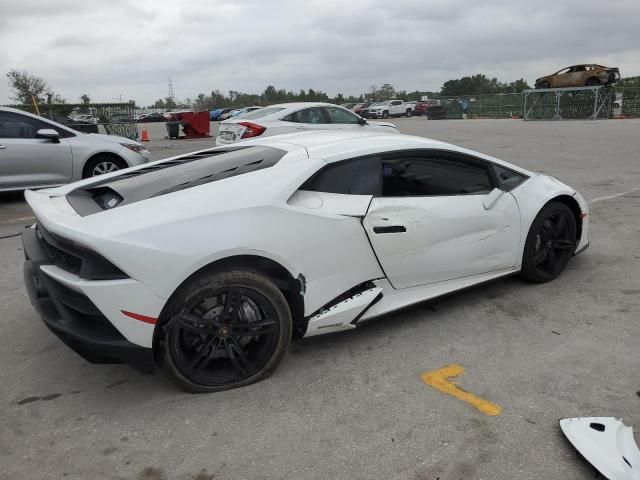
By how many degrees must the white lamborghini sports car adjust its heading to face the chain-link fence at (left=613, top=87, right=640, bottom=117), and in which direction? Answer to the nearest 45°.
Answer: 0° — it already faces it

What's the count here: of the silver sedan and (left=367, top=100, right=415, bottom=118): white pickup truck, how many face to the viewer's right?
1

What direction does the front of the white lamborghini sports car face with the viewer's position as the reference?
facing away from the viewer and to the right of the viewer

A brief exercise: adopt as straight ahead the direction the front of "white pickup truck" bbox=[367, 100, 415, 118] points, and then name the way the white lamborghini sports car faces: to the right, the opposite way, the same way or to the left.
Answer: the opposite way

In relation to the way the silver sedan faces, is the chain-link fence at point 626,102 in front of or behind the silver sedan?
in front

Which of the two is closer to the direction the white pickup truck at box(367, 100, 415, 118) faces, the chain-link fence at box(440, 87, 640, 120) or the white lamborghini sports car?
the white lamborghini sports car

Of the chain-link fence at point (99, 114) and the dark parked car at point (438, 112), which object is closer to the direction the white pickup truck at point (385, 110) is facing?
the chain-link fence

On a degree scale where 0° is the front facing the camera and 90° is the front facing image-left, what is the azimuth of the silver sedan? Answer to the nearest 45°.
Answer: approximately 270°

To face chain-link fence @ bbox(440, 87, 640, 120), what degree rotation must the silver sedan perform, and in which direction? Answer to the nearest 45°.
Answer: approximately 45° to its left

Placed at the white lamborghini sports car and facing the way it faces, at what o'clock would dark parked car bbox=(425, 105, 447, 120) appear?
The dark parked car is roughly at 11 o'clock from the white lamborghini sports car.

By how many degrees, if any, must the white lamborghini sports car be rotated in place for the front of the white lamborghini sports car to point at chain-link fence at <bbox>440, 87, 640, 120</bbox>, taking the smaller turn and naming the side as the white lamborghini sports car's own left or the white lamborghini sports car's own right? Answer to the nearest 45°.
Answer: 0° — it already faces it

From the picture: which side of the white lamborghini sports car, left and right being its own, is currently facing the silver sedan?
left
